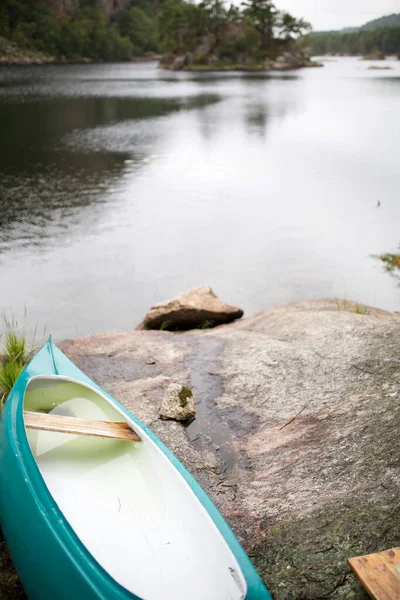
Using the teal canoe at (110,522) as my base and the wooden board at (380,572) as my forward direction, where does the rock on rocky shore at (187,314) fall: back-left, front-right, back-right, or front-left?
back-left
